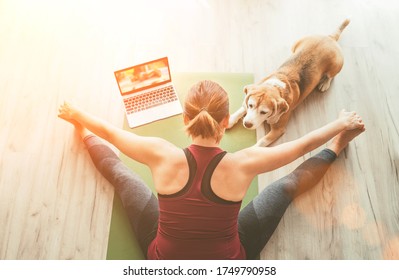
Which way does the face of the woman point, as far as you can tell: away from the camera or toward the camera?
away from the camera

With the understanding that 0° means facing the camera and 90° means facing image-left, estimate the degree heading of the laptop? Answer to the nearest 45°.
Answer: approximately 0°

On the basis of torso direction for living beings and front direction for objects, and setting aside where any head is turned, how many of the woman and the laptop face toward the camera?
1

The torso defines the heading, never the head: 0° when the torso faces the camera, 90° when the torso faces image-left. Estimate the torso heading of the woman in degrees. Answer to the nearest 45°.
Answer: approximately 180°

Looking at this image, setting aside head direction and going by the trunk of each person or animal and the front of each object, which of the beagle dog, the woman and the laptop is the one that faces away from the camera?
the woman

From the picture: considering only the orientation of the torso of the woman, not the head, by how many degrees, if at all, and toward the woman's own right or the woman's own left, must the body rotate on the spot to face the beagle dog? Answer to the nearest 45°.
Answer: approximately 45° to the woman's own right

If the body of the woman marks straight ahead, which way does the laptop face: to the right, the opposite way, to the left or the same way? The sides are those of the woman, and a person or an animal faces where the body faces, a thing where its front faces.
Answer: the opposite way
